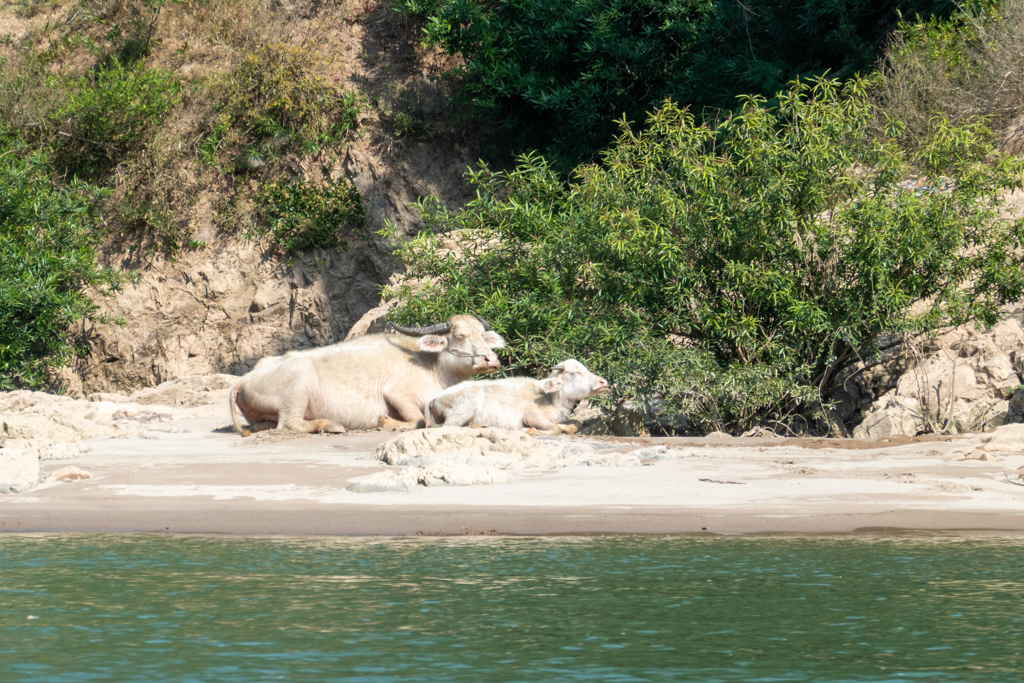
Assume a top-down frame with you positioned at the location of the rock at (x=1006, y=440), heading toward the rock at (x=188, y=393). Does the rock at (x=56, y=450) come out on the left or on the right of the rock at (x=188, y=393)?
left

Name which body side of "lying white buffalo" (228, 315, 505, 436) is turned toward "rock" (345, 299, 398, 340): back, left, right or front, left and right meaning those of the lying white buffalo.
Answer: left

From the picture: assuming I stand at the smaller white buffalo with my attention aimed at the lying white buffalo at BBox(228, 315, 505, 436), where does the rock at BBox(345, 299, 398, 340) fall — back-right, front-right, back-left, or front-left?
front-right

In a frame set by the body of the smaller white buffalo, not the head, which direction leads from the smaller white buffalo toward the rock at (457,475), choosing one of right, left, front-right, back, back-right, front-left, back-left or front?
right

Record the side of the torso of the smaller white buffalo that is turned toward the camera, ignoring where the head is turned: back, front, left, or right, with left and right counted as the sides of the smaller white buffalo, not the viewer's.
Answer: right

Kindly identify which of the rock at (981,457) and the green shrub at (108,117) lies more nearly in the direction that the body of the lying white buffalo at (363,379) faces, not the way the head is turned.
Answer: the rock

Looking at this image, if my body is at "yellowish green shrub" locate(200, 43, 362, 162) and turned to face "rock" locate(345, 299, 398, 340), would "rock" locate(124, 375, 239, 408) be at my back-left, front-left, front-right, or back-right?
front-right

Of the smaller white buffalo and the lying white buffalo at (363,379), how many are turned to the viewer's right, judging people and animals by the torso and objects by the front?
2

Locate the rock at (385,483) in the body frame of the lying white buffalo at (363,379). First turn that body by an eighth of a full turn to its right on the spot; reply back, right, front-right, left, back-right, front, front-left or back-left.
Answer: front-right

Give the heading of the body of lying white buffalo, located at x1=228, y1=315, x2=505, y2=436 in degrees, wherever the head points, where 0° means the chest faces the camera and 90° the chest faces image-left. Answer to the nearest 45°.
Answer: approximately 270°

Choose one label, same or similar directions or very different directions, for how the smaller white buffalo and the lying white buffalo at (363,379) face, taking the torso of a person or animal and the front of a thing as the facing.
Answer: same or similar directions

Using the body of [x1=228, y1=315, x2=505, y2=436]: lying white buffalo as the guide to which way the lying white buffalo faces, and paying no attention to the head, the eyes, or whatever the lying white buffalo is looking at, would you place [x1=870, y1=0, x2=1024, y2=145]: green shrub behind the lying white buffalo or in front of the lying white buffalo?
in front

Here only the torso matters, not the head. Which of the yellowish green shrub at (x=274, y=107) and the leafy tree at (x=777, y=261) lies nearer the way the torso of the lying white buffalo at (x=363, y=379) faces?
the leafy tree

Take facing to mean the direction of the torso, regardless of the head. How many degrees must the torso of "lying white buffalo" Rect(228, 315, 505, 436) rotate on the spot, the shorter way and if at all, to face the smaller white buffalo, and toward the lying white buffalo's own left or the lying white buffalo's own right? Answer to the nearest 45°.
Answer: approximately 45° to the lying white buffalo's own right

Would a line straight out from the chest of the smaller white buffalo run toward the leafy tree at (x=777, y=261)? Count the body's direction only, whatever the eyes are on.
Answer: yes

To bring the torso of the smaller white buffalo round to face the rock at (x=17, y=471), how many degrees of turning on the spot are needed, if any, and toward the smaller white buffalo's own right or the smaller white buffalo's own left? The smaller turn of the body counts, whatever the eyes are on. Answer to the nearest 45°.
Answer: approximately 135° to the smaller white buffalo's own right

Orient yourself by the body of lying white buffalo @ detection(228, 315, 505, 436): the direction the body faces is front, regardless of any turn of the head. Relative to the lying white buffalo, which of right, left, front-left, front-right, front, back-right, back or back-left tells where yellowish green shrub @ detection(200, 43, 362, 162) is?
left
